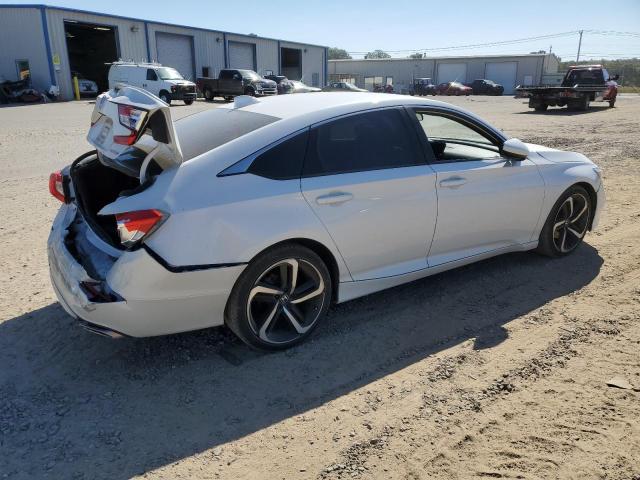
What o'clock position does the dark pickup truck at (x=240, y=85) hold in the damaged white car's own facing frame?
The dark pickup truck is roughly at 10 o'clock from the damaged white car.

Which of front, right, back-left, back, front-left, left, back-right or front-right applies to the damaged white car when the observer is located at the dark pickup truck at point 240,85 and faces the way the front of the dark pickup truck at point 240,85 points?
front-right

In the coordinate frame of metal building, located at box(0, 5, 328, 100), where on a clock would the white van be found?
The white van is roughly at 1 o'clock from the metal building.

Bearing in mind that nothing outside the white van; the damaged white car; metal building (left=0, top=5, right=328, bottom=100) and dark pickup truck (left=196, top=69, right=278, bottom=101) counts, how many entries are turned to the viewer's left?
0

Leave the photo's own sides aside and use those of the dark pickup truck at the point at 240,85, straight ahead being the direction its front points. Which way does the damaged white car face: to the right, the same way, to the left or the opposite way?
to the left

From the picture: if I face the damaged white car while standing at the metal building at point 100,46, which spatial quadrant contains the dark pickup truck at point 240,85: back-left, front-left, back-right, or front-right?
front-left

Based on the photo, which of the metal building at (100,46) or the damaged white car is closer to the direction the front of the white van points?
the damaged white car

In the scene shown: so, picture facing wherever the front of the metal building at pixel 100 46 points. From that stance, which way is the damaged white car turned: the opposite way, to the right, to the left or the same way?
to the left

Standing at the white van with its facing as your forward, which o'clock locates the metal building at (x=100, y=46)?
The metal building is roughly at 7 o'clock from the white van.

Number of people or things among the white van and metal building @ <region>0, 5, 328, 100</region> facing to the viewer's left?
0

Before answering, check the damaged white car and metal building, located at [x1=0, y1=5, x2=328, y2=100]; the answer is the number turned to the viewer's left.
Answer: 0

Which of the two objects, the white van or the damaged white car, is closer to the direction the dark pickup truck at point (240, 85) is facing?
the damaged white car

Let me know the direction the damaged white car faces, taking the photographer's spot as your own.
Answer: facing away from the viewer and to the right of the viewer

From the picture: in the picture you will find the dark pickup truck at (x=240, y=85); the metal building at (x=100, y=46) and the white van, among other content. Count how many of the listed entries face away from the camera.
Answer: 0

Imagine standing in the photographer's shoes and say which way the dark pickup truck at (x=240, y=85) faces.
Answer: facing the viewer and to the right of the viewer

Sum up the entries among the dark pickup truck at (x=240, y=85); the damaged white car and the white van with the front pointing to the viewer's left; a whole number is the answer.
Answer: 0

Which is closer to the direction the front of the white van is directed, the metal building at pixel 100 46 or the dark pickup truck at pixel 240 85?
the dark pickup truck
